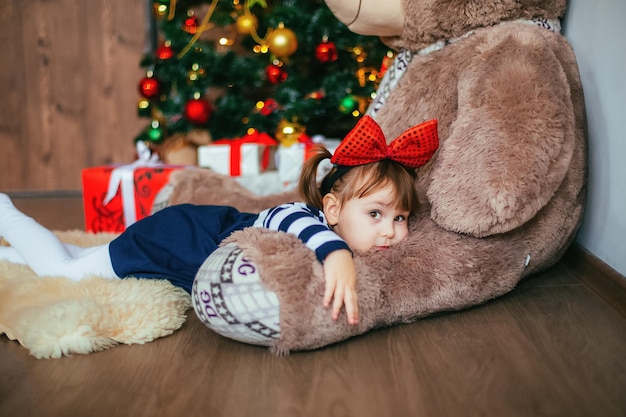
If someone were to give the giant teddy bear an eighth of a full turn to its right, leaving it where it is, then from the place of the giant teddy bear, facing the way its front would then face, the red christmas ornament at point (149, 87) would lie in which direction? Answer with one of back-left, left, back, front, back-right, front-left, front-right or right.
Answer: front

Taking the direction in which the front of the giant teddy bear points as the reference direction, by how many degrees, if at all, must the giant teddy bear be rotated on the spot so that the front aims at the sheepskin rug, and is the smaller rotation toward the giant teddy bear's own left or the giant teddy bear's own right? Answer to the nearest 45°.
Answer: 0° — it already faces it

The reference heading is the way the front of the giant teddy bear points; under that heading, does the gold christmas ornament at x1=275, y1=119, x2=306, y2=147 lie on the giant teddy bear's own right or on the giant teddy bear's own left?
on the giant teddy bear's own right

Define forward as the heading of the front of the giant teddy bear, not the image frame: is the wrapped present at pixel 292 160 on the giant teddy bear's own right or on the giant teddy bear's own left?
on the giant teddy bear's own right

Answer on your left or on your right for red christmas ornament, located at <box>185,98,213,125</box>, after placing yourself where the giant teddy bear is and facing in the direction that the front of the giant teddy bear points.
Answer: on your right

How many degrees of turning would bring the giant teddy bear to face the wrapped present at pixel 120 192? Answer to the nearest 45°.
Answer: approximately 45° to its right

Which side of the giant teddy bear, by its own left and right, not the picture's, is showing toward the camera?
left

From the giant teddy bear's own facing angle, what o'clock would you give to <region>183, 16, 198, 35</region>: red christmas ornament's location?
The red christmas ornament is roughly at 2 o'clock from the giant teddy bear.

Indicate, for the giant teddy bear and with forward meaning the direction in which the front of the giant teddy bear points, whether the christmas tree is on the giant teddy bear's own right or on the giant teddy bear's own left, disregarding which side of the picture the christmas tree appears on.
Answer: on the giant teddy bear's own right
